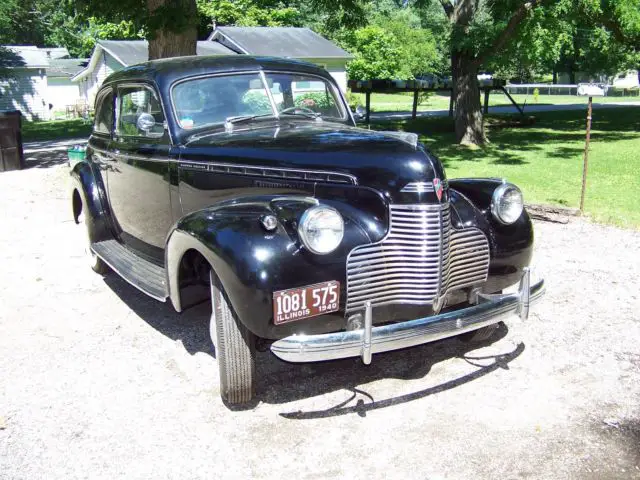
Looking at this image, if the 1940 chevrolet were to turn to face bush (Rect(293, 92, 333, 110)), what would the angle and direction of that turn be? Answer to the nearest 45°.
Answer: approximately 135° to its left

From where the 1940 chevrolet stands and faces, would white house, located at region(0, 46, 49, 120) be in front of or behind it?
behind

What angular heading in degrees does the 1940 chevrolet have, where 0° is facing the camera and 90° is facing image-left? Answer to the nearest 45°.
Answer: approximately 315°

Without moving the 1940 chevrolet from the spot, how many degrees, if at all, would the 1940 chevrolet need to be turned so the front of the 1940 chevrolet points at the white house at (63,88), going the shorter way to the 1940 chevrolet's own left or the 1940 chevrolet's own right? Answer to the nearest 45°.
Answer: approximately 135° to the 1940 chevrolet's own left

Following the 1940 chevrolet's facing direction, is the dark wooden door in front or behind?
behind

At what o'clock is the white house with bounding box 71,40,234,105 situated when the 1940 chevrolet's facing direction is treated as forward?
The white house is roughly at 7 o'clock from the 1940 chevrolet.

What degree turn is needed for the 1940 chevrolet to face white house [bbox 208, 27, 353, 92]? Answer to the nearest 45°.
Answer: approximately 135° to its left
